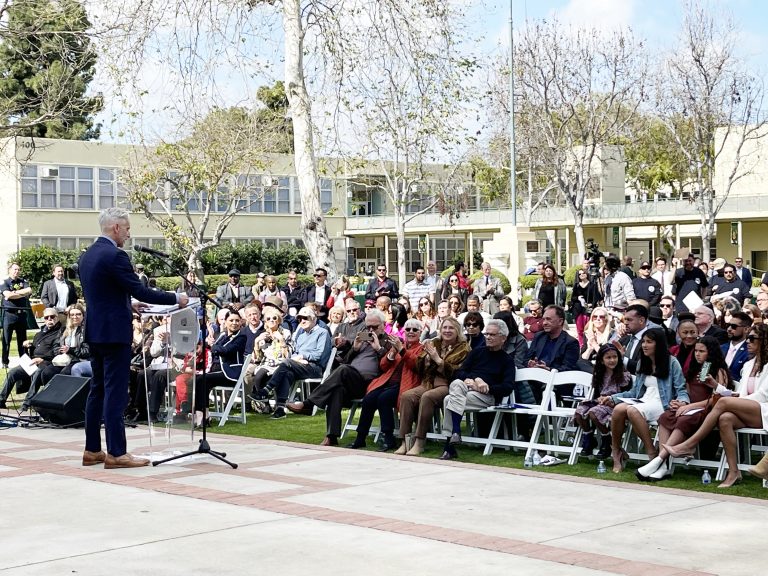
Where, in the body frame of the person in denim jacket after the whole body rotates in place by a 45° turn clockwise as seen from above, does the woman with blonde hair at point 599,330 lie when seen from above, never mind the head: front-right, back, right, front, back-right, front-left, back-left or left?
right

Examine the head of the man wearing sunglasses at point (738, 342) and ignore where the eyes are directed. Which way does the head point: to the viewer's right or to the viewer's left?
to the viewer's left

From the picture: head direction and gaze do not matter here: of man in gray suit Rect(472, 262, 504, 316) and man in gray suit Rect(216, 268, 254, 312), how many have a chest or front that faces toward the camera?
2

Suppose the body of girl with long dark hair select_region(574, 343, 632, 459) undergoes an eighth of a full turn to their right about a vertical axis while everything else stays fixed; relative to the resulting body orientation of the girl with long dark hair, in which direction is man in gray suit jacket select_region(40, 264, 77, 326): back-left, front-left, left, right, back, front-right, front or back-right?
front-right

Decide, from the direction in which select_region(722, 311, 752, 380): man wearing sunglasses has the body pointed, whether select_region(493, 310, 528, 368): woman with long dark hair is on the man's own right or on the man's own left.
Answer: on the man's own right

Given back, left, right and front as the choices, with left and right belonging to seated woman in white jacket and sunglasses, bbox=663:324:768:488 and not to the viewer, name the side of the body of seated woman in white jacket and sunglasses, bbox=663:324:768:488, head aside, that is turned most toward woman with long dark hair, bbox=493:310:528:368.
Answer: right

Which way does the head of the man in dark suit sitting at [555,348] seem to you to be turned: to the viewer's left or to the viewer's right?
to the viewer's left

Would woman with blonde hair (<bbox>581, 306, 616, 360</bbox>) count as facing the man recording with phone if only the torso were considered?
yes

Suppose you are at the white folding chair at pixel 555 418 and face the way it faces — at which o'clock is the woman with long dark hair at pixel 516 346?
The woman with long dark hair is roughly at 4 o'clock from the white folding chair.

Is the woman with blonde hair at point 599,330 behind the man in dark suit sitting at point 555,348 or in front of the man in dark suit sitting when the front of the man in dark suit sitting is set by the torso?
behind

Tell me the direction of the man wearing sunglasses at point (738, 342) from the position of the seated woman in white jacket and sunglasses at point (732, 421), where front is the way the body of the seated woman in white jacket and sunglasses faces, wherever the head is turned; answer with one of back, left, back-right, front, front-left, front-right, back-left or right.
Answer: back-right
